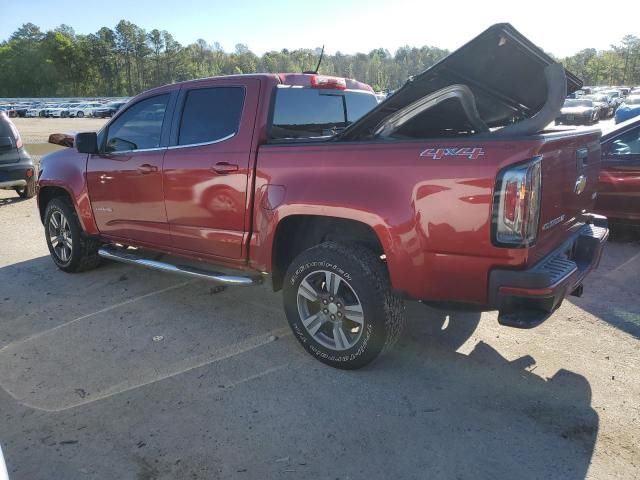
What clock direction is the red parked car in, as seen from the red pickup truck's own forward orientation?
The red parked car is roughly at 3 o'clock from the red pickup truck.

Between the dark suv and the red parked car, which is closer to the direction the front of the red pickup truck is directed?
the dark suv

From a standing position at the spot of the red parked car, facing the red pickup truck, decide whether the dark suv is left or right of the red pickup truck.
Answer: right

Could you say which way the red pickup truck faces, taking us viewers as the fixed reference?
facing away from the viewer and to the left of the viewer

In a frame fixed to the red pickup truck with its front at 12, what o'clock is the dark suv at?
The dark suv is roughly at 12 o'clock from the red pickup truck.
